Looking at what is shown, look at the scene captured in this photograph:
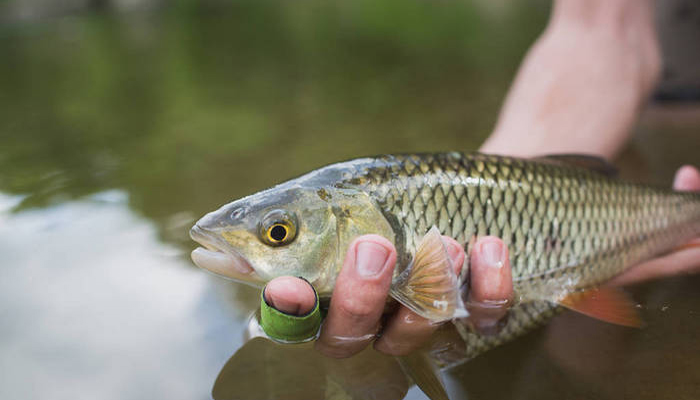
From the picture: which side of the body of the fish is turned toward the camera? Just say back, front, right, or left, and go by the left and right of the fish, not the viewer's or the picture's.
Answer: left
